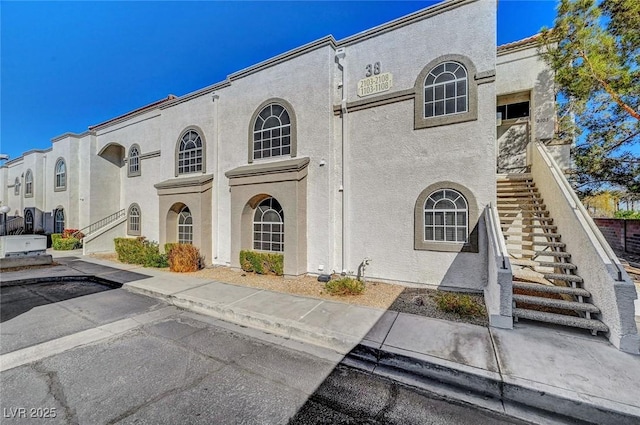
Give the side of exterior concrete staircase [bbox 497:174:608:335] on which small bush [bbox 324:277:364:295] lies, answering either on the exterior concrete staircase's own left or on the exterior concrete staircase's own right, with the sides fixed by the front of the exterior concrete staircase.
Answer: on the exterior concrete staircase's own right

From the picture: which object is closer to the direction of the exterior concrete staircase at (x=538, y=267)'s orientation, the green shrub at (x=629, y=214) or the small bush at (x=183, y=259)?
the small bush

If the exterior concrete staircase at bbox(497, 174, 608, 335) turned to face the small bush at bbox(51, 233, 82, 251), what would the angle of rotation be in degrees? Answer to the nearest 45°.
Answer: approximately 90° to its right

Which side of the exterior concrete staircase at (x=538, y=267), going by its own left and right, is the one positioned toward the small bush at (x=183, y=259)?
right

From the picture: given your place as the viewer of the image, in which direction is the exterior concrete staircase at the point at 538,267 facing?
facing the viewer

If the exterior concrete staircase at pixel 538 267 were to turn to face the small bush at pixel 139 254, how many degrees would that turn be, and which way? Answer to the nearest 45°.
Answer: approximately 90° to its right

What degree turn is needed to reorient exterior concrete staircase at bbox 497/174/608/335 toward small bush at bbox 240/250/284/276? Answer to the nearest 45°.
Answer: approximately 90° to its right
